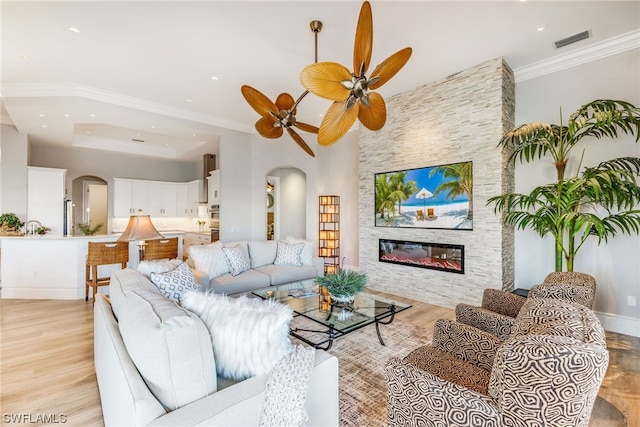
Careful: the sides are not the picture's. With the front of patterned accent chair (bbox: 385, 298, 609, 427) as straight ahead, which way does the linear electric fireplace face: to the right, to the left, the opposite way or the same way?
to the left

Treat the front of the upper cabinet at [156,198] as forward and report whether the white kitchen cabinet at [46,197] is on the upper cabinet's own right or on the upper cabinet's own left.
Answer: on the upper cabinet's own right

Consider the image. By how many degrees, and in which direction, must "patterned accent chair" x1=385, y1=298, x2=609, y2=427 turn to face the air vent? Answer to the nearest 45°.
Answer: approximately 45° to its right

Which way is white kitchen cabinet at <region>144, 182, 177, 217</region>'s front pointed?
toward the camera

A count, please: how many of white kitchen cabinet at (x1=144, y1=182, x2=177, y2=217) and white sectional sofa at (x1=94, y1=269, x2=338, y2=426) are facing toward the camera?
1

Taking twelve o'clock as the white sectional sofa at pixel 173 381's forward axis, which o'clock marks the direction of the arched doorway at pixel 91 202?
The arched doorway is roughly at 10 o'clock from the white sectional sofa.

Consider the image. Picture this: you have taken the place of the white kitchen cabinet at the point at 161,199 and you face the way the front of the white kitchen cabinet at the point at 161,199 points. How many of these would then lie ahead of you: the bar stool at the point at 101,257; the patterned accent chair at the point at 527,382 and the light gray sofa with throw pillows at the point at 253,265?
3

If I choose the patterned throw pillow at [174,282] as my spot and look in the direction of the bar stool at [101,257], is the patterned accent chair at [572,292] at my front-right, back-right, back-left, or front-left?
back-right

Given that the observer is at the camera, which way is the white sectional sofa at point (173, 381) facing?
facing away from the viewer and to the right of the viewer

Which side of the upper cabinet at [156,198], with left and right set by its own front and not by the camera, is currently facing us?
front

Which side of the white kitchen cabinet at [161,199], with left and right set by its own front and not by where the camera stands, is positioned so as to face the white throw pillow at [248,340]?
front

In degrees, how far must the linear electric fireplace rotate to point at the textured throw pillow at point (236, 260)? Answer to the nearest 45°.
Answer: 0° — it already faces it

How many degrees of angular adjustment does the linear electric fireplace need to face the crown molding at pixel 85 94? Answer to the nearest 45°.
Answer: approximately 45° to its right

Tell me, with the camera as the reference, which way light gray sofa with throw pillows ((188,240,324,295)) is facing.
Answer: facing the viewer and to the right of the viewer

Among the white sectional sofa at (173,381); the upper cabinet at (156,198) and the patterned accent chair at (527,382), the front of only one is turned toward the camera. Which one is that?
the upper cabinet

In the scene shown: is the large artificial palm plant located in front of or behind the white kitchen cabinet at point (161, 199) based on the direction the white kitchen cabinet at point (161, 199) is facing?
in front
